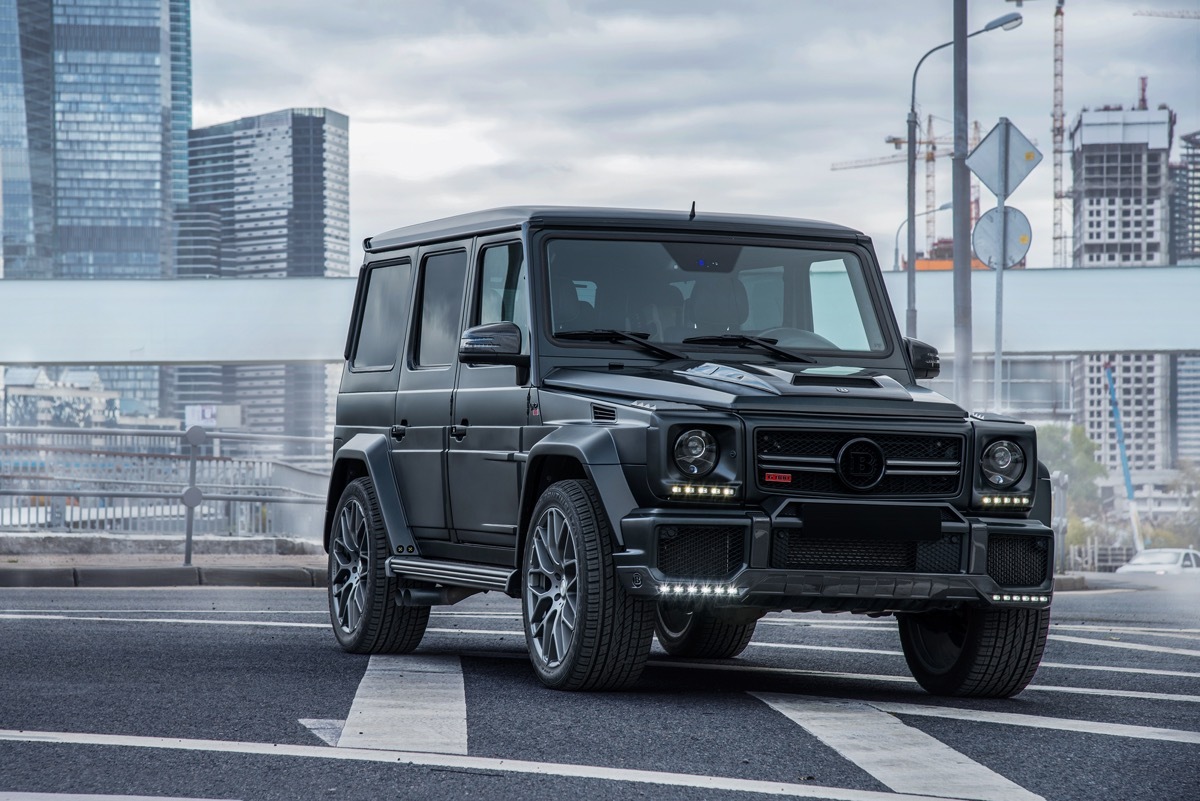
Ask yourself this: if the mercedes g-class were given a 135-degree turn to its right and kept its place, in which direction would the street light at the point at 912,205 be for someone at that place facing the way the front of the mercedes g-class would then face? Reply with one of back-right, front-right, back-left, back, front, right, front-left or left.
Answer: right

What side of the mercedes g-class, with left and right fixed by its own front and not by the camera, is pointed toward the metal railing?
back
